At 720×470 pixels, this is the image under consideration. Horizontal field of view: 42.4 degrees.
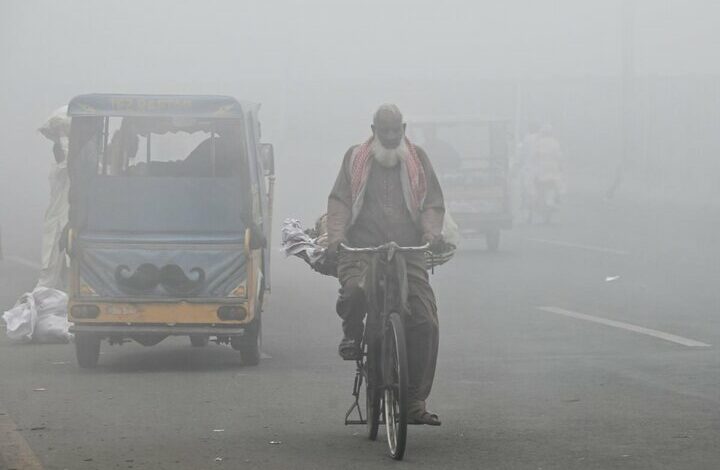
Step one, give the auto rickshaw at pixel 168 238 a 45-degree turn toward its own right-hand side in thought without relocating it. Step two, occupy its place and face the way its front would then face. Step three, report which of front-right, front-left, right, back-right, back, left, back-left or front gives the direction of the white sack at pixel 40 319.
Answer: left

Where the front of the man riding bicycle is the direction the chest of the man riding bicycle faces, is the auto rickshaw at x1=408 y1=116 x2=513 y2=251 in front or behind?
behind

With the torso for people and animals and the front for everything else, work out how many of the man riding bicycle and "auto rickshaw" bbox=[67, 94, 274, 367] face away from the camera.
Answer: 1

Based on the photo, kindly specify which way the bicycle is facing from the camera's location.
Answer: facing the viewer

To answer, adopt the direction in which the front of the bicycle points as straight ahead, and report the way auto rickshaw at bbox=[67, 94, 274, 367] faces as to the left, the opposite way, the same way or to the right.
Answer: the opposite way

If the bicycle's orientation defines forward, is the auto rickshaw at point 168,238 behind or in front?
behind
